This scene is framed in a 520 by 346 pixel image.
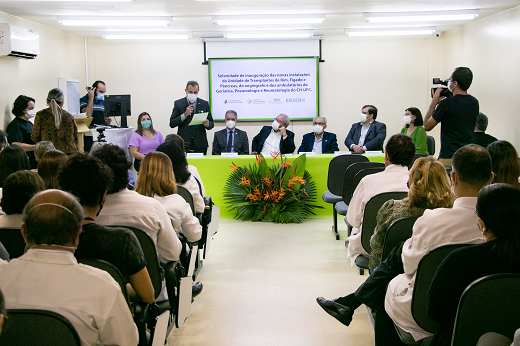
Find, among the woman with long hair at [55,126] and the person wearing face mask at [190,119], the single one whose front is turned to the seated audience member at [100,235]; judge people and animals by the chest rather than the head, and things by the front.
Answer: the person wearing face mask

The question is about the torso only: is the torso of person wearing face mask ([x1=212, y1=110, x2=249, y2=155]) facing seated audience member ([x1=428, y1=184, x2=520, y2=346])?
yes

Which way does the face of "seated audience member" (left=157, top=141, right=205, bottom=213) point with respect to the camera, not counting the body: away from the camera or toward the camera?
away from the camera

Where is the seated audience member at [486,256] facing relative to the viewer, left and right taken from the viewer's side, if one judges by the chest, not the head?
facing away from the viewer

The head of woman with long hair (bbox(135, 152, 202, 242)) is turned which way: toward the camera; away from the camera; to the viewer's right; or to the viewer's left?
away from the camera

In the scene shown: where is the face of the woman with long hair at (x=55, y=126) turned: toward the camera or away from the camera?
away from the camera

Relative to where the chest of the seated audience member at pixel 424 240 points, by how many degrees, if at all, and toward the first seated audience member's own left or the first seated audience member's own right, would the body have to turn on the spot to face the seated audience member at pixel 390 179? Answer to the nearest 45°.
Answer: approximately 45° to the first seated audience member's own right

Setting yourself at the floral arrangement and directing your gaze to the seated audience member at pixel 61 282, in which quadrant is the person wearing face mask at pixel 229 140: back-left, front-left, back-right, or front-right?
back-right

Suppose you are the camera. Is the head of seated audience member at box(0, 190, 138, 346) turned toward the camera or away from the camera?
away from the camera

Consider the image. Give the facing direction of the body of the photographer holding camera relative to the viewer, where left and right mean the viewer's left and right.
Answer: facing away from the viewer and to the left of the viewer

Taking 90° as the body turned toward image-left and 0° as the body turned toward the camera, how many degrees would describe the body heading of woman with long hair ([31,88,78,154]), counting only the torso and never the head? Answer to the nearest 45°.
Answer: approximately 180°

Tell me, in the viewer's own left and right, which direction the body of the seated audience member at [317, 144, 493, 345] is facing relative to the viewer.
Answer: facing away from the viewer and to the left of the viewer
